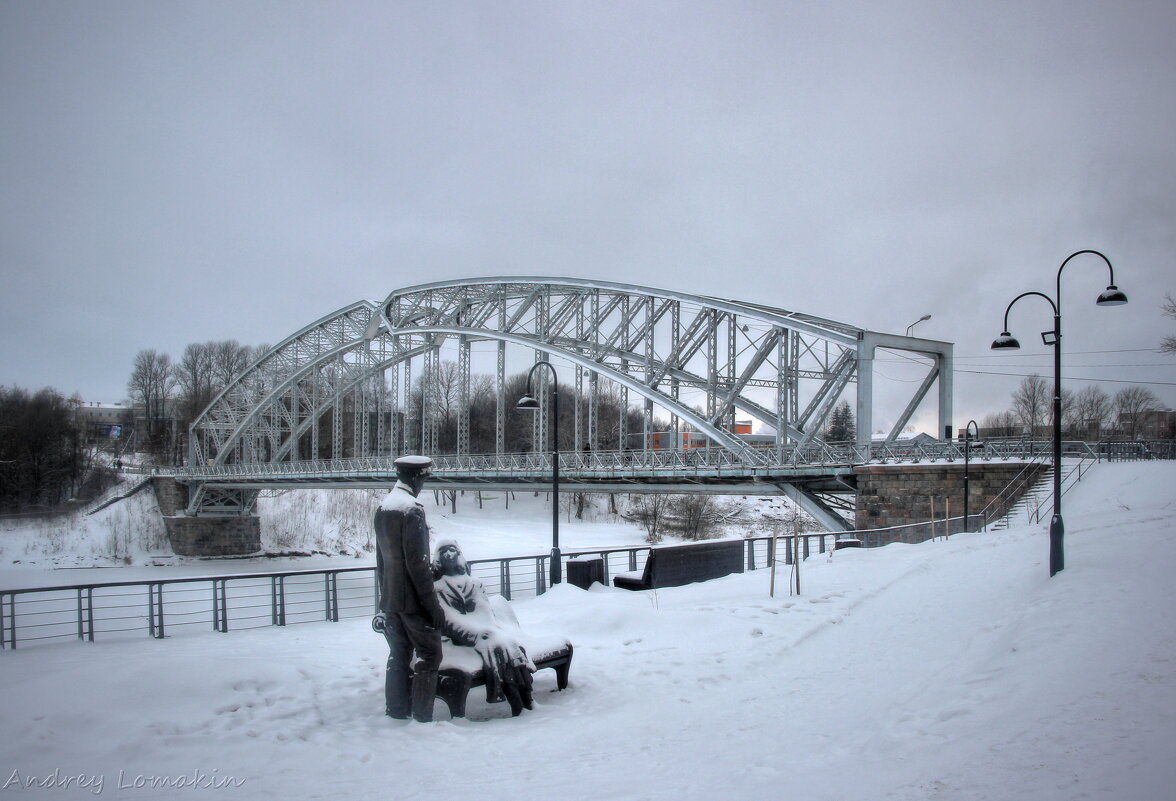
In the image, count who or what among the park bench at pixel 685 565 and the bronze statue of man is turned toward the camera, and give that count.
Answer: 0

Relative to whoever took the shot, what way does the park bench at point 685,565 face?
facing away from the viewer and to the left of the viewer

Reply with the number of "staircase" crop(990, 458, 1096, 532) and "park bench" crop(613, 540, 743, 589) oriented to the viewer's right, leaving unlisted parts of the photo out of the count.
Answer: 0

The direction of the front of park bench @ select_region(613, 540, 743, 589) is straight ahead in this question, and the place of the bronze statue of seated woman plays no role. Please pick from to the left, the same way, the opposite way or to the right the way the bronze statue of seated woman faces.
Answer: the opposite way

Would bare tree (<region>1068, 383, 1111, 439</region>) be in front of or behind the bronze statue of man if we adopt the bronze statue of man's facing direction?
in front

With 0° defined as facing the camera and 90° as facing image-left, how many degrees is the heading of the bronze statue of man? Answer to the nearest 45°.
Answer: approximately 225°

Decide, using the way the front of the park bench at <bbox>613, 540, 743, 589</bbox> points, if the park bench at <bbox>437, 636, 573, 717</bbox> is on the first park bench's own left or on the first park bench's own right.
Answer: on the first park bench's own left

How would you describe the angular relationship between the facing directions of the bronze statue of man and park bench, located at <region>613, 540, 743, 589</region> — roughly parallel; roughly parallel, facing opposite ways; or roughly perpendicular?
roughly perpendicular

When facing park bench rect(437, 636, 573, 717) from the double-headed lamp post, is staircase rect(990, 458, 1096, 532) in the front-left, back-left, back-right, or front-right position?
back-right

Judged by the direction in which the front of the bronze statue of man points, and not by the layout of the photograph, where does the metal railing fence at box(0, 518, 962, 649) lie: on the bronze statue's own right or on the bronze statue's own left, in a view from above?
on the bronze statue's own left

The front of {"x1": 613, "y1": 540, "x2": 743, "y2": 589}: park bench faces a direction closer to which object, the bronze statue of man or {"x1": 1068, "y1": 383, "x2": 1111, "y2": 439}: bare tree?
the bare tree
